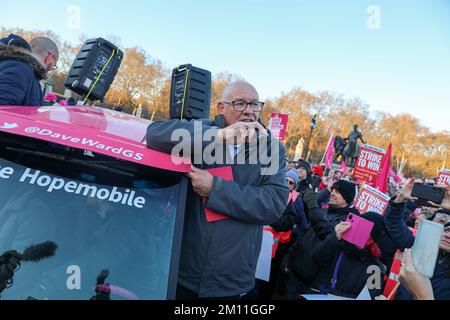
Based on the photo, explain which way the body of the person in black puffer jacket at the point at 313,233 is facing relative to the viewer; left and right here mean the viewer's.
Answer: facing to the left of the viewer

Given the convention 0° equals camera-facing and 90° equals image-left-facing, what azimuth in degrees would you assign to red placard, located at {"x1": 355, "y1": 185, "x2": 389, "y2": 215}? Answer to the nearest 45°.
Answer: approximately 0°

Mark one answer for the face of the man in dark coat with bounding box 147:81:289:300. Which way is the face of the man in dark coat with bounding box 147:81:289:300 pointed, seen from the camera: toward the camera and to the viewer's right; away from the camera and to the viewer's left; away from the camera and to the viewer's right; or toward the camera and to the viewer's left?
toward the camera and to the viewer's right

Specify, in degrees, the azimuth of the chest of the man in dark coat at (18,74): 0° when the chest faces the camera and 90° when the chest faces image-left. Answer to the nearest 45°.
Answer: approximately 225°

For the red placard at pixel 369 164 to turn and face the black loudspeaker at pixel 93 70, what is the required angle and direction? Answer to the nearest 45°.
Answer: approximately 45° to its right
